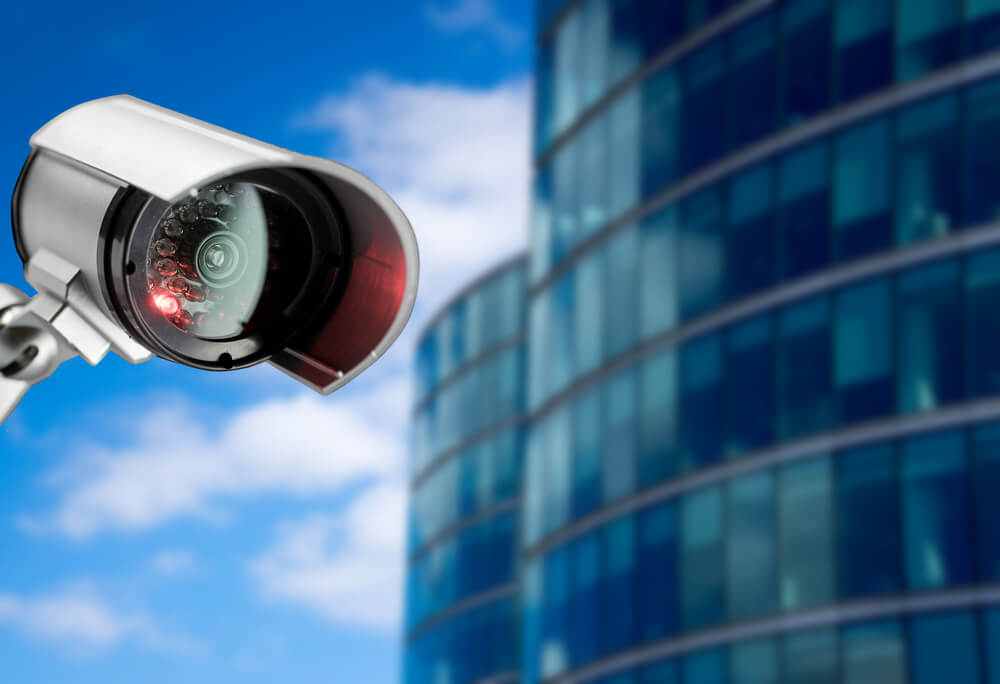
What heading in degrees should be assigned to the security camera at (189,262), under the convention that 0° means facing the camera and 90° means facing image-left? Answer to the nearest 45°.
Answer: approximately 315°

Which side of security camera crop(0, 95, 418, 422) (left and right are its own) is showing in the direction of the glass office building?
left
